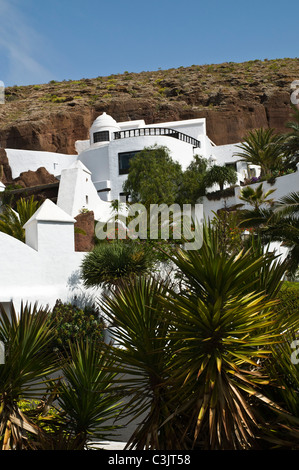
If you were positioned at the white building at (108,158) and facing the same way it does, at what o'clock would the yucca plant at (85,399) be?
The yucca plant is roughly at 12 o'clock from the white building.

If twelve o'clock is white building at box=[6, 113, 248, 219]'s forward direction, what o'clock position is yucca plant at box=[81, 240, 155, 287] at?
The yucca plant is roughly at 12 o'clock from the white building.

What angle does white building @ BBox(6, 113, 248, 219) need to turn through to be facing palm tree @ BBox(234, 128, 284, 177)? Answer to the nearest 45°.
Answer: approximately 90° to its left

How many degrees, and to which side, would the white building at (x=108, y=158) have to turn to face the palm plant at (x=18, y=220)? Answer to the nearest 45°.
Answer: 0° — it already faces it

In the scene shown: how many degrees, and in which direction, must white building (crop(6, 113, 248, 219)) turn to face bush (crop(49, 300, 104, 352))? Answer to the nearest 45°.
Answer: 0° — it already faces it

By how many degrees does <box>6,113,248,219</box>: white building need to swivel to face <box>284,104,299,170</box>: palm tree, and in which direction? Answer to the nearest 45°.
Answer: approximately 45° to its left

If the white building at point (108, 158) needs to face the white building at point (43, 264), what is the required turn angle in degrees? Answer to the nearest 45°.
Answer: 0° — it already faces it

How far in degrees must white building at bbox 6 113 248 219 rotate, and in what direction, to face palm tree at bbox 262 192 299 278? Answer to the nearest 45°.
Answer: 0° — it already faces it

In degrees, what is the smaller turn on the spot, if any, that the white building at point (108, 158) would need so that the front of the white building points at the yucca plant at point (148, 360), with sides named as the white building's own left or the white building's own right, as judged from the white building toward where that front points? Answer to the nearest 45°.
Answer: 0° — it already faces it

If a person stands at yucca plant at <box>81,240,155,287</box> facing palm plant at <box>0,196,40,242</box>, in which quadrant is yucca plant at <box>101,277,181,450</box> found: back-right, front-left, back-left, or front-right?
back-left

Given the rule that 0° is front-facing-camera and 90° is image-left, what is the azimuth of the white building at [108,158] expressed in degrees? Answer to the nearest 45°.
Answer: approximately 0°
